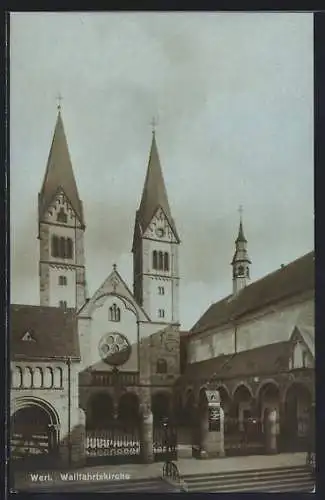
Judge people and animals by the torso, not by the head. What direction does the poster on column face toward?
toward the camera

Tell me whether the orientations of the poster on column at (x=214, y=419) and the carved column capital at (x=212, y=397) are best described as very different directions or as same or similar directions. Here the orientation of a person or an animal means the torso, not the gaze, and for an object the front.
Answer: same or similar directions

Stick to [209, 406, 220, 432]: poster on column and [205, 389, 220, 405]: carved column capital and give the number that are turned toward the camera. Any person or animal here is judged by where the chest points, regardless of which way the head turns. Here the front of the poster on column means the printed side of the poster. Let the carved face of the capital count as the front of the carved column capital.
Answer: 2

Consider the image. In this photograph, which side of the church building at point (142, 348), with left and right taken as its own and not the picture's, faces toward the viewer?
front

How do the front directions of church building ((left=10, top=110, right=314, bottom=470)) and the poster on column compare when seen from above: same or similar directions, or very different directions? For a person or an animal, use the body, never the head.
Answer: same or similar directions
